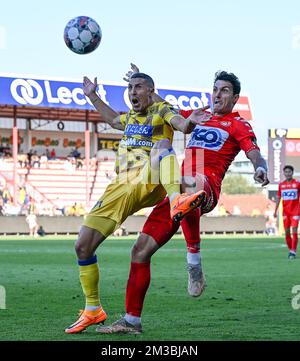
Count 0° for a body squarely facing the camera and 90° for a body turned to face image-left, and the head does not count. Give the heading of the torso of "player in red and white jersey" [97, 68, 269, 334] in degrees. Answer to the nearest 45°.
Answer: approximately 45°

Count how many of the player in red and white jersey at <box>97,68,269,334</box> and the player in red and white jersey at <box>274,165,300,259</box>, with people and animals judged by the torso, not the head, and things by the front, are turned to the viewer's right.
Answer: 0

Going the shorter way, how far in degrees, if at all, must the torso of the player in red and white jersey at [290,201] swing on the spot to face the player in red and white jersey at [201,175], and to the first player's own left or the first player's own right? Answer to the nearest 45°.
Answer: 0° — they already face them

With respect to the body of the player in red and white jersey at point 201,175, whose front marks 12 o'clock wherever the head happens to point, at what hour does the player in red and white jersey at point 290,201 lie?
the player in red and white jersey at point 290,201 is roughly at 5 o'clock from the player in red and white jersey at point 201,175.

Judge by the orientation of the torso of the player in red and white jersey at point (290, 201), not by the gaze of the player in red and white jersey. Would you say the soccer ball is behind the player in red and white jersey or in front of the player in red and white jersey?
in front

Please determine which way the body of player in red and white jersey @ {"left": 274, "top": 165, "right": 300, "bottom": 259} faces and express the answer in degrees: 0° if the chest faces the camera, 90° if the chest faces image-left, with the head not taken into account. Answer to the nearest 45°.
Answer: approximately 0°
